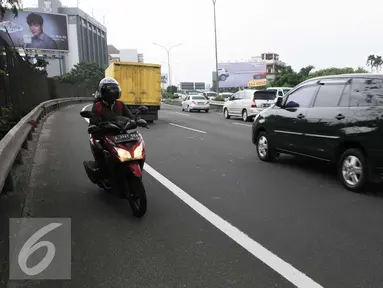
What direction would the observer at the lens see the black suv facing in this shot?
facing away from the viewer and to the left of the viewer

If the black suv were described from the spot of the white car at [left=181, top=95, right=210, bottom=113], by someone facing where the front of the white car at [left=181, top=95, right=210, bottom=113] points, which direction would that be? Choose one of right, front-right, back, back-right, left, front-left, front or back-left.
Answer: back-left

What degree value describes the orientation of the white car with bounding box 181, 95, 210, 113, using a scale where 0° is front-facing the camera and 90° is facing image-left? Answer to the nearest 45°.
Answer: approximately 135°

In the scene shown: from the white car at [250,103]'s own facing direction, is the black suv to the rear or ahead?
to the rear

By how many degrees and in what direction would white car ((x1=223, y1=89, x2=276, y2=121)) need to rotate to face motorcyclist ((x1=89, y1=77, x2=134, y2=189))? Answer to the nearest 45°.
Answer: approximately 135° to its left

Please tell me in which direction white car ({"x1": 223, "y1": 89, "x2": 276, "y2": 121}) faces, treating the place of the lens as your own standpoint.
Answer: facing away from the viewer and to the left of the viewer

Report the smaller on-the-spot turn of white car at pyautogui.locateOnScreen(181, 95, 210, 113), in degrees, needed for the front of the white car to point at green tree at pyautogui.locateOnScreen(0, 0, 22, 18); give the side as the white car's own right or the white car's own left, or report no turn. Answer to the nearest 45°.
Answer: approximately 135° to the white car's own left

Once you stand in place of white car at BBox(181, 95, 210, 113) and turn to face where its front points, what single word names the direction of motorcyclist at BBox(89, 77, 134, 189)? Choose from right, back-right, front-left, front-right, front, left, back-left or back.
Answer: back-left
